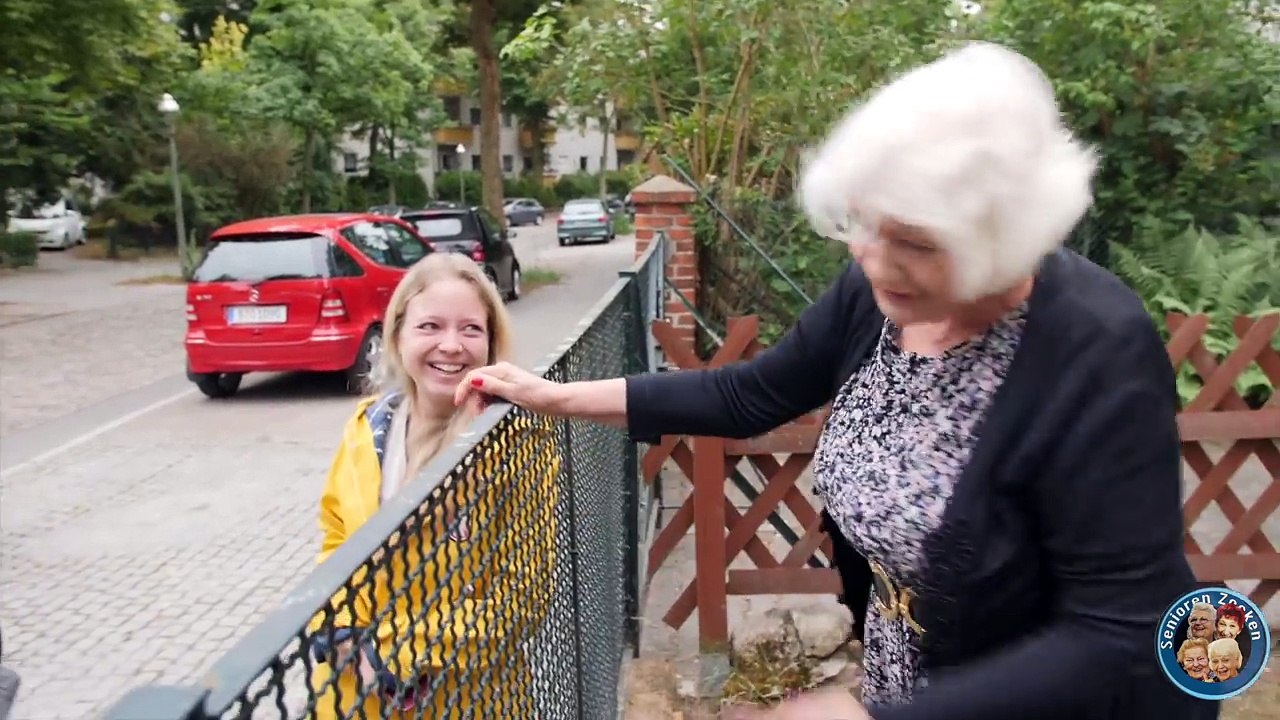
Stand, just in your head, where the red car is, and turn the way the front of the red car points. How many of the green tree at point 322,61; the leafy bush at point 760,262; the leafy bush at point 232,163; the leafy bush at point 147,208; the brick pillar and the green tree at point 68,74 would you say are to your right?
2

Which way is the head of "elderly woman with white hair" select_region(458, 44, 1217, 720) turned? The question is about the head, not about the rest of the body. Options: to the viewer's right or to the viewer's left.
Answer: to the viewer's left

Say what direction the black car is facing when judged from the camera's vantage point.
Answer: facing away from the viewer and to the right of the viewer

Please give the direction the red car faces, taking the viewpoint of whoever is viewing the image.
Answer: facing away from the viewer and to the right of the viewer

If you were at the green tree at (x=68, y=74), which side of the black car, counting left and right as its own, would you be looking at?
left

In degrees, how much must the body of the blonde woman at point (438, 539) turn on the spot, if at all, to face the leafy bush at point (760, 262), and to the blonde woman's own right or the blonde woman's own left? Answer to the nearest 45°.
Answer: approximately 180°

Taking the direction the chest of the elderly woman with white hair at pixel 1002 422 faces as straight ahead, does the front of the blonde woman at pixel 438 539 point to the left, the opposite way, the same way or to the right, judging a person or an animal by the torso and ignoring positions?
to the left

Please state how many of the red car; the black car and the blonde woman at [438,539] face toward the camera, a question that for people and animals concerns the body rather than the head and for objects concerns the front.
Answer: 1

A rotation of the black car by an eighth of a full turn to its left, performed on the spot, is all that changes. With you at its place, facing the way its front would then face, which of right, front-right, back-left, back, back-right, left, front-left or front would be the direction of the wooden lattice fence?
back

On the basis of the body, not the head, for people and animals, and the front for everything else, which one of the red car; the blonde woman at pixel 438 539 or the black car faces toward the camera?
the blonde woman

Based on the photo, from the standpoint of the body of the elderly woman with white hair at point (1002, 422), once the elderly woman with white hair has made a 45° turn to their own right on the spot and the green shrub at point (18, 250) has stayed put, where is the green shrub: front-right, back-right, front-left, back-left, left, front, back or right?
front-right

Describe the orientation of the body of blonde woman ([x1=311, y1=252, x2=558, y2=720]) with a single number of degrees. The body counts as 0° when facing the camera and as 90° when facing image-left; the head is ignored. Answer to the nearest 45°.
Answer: approximately 0°

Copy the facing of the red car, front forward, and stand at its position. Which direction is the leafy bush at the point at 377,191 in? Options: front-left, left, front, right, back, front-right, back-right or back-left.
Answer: front-left

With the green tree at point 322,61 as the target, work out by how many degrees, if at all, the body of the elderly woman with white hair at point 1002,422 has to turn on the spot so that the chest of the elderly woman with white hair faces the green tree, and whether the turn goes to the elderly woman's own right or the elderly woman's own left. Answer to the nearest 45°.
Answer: approximately 90° to the elderly woman's own right
